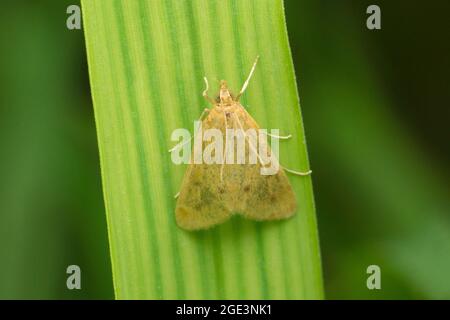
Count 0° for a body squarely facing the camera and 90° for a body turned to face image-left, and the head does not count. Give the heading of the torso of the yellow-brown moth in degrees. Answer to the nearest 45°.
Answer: approximately 180°
